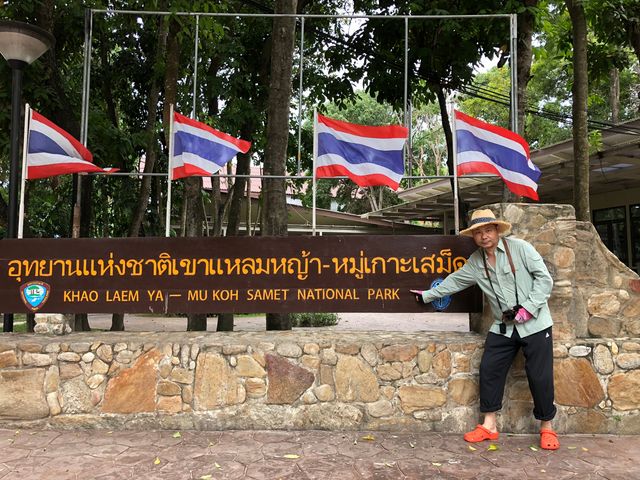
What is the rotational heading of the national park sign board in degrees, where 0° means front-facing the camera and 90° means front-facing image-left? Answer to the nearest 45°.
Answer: approximately 0°

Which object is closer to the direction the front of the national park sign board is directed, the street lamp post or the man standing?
the man standing

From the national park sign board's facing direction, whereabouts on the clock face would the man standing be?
The man standing is roughly at 10 o'clock from the national park sign board.

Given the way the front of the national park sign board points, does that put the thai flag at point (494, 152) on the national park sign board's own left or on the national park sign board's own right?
on the national park sign board's own left

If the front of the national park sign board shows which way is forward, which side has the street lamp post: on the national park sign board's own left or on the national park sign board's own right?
on the national park sign board's own right
